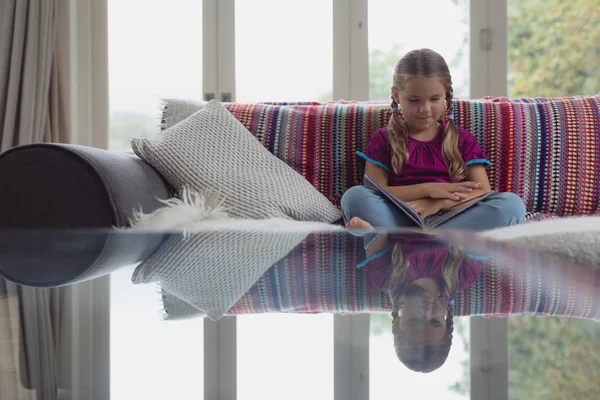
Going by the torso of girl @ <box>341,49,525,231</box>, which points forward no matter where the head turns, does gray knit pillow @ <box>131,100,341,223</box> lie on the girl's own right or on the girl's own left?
on the girl's own right

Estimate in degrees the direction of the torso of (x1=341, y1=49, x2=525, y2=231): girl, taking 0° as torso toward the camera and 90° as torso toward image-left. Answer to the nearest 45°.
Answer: approximately 0°

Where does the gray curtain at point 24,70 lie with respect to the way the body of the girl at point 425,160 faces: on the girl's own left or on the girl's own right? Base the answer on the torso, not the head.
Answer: on the girl's own right

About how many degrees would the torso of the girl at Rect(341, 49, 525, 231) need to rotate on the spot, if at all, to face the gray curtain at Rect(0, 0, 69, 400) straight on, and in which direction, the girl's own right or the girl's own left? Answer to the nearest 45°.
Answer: approximately 135° to the girl's own right
